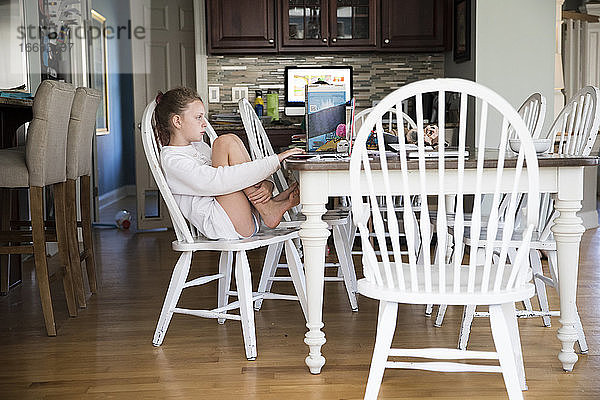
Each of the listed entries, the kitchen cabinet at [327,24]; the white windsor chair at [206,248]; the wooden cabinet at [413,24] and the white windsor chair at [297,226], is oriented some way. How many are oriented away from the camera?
0

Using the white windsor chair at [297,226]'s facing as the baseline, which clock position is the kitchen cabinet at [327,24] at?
The kitchen cabinet is roughly at 9 o'clock from the white windsor chair.

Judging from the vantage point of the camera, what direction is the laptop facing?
facing the viewer and to the left of the viewer

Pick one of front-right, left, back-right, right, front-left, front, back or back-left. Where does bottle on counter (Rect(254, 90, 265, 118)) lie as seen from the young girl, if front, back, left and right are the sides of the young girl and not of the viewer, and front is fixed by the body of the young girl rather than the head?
left

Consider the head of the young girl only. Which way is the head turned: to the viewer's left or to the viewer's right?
to the viewer's right

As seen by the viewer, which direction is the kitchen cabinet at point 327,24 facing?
toward the camera

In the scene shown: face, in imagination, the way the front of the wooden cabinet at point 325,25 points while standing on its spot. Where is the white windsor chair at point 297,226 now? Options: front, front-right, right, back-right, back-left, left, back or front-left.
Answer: front

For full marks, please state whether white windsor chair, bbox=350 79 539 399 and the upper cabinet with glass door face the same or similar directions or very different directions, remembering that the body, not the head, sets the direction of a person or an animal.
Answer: very different directions

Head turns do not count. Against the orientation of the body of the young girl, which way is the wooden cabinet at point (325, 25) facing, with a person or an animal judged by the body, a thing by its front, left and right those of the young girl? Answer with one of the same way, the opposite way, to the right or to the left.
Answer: to the right

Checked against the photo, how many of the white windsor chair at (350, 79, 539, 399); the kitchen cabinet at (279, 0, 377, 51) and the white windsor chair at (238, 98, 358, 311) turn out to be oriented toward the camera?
1

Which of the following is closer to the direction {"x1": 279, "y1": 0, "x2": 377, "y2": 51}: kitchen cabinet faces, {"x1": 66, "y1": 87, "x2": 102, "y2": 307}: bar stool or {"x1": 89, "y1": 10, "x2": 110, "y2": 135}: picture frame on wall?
the bar stool

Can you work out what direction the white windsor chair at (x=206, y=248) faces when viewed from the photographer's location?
facing to the right of the viewer
